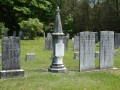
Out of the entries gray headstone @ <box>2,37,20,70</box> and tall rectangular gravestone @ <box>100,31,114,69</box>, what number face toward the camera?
2

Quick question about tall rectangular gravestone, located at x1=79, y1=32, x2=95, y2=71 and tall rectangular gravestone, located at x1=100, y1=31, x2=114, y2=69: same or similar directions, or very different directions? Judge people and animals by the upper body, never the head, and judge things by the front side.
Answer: same or similar directions

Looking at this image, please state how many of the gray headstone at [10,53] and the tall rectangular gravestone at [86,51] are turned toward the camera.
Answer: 2

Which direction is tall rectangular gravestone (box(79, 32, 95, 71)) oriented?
toward the camera

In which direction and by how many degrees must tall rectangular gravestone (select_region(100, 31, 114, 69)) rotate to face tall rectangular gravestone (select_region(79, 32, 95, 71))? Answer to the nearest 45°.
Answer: approximately 45° to its right

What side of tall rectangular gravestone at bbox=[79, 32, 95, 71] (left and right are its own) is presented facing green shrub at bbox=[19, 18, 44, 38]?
back

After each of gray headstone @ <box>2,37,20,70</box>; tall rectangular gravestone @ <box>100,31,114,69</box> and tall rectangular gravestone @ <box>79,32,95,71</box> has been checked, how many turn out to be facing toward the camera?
3

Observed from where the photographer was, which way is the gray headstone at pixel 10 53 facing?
facing the viewer

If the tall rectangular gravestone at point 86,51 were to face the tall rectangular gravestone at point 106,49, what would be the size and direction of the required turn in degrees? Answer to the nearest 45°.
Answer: approximately 135° to its left

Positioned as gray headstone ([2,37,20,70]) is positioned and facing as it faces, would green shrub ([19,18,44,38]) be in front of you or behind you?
behind
